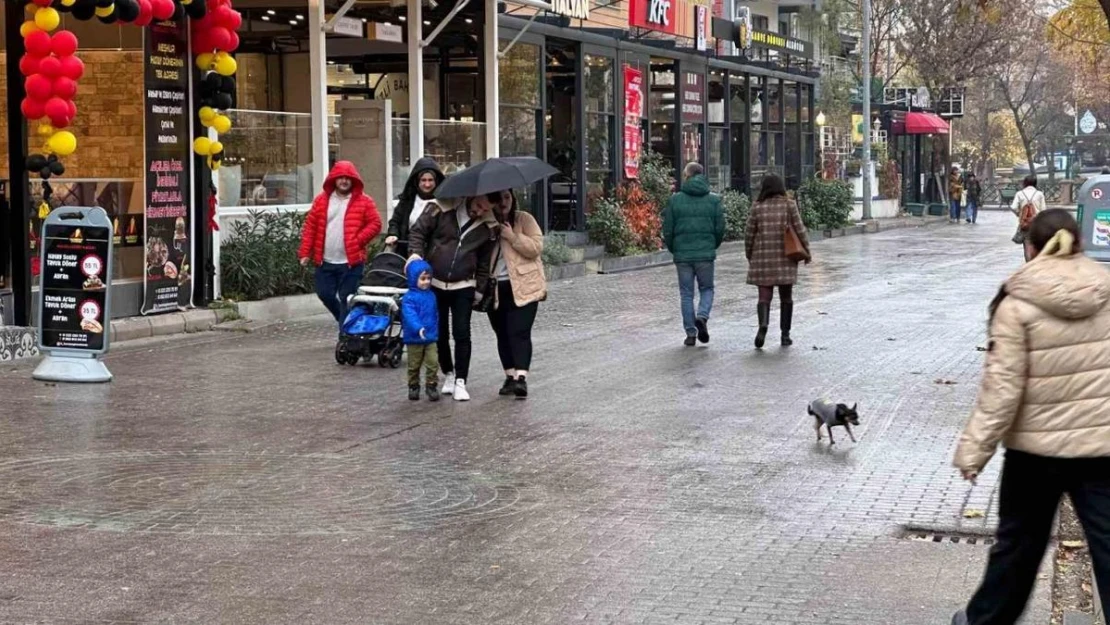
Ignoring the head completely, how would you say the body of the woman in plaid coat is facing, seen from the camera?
away from the camera

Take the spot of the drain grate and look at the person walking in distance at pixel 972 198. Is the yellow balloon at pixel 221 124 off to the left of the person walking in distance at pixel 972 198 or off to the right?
left

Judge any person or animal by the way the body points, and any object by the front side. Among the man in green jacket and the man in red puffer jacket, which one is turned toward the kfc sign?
the man in green jacket

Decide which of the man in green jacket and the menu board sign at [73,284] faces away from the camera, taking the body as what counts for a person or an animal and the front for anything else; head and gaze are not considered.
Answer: the man in green jacket

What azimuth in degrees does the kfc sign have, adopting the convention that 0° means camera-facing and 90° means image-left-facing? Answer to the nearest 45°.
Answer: approximately 315°

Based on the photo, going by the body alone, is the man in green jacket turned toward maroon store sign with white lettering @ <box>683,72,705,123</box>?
yes

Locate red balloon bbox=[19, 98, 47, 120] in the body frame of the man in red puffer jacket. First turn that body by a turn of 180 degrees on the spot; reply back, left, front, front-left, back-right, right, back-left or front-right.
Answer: left

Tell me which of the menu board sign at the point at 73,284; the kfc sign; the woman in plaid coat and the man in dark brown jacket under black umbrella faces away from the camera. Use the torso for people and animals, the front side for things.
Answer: the woman in plaid coat

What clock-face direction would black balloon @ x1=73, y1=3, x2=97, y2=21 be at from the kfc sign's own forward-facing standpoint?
The black balloon is roughly at 2 o'clock from the kfc sign.

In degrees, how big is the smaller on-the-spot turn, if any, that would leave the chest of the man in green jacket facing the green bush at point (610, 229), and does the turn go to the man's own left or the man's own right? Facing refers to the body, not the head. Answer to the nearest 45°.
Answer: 0° — they already face it

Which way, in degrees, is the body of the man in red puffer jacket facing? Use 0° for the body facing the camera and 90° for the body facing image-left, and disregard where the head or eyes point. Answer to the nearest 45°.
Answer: approximately 0°

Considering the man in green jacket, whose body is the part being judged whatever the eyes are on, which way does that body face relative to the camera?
away from the camera

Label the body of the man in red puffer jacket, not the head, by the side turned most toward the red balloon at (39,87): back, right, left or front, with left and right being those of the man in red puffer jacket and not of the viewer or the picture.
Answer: right

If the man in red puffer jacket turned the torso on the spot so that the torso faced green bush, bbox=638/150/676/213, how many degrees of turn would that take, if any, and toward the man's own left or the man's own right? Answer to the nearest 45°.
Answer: approximately 180°
